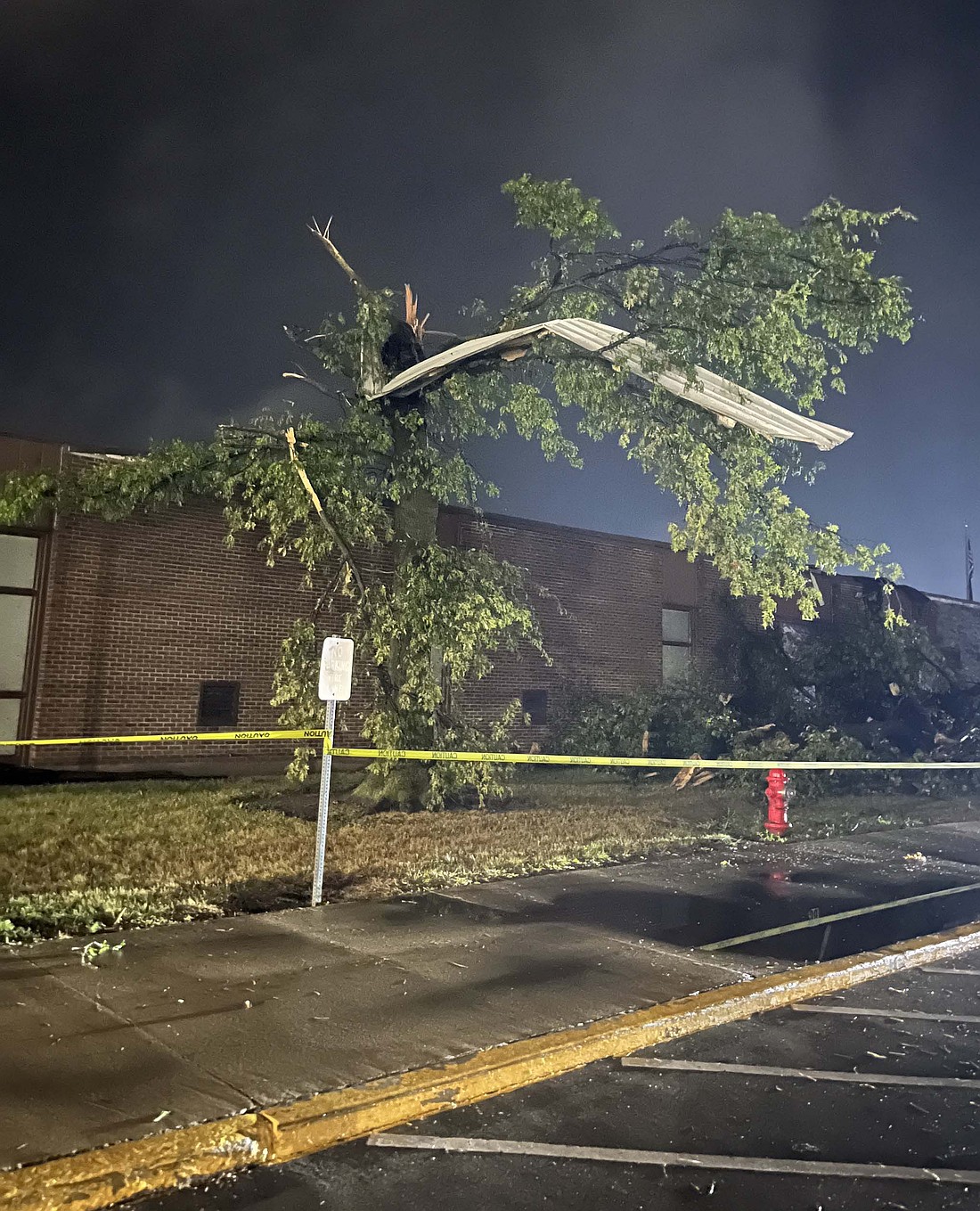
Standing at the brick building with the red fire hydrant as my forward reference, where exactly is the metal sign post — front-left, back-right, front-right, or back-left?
front-right

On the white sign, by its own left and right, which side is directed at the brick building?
back

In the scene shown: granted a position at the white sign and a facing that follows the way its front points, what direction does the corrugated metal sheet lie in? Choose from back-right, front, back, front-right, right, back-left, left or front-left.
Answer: back-left

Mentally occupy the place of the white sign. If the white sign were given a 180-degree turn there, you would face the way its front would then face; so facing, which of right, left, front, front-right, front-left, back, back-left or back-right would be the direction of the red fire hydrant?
front-right

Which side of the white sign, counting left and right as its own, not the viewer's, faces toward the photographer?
front

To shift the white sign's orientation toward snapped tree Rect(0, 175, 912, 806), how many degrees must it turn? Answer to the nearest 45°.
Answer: approximately 180°
